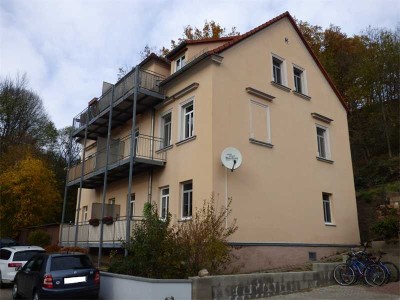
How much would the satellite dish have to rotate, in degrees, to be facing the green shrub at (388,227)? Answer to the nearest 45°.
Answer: approximately 135° to its left

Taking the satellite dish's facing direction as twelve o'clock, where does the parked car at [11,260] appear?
The parked car is roughly at 3 o'clock from the satellite dish.

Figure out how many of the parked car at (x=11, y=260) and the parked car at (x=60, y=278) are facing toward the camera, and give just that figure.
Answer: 0

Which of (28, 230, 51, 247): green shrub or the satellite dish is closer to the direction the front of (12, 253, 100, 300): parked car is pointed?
the green shrub

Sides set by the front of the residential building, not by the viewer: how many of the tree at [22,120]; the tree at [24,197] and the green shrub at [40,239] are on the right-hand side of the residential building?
3

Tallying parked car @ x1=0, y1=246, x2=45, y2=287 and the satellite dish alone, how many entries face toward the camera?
1

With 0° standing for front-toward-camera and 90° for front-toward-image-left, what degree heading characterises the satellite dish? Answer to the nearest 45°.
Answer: approximately 0°

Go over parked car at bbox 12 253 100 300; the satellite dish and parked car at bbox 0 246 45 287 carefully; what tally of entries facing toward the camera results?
1

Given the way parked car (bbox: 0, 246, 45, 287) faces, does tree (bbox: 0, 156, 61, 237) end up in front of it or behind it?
in front
